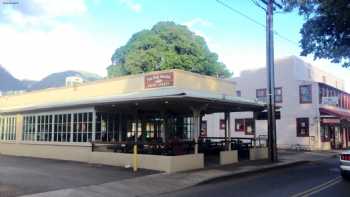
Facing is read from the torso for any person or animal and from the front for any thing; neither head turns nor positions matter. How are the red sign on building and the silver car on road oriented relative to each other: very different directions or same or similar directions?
very different directions

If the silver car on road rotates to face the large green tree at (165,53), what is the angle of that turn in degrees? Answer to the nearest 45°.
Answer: approximately 90° to its left

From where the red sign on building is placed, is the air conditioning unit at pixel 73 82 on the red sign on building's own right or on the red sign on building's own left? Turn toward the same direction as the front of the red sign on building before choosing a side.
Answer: on the red sign on building's own right

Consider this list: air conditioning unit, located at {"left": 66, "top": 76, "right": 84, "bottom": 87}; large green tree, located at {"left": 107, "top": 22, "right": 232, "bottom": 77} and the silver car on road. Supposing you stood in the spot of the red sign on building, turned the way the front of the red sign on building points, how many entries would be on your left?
1

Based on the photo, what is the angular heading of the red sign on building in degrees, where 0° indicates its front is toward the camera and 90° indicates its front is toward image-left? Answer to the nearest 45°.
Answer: approximately 45°

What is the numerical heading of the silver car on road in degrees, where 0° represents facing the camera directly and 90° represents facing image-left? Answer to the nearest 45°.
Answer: approximately 225°

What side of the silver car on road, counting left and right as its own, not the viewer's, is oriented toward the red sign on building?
left

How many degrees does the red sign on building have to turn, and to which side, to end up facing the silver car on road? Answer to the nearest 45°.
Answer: approximately 90° to its left

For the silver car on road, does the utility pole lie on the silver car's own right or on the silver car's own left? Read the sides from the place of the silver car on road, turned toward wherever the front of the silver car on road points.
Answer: on the silver car's own left

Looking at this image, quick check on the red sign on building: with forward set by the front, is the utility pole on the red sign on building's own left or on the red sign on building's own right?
on the red sign on building's own left
